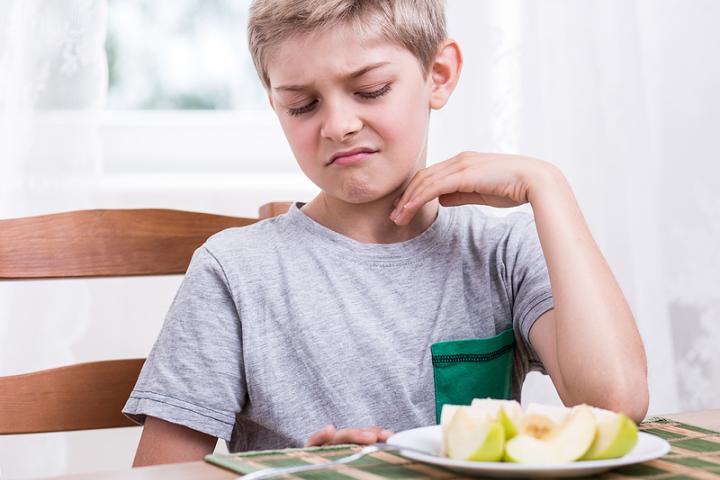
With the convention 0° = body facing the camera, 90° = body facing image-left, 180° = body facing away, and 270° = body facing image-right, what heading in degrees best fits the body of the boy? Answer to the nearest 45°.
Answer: approximately 0°

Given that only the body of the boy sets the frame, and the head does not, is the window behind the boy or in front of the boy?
behind
